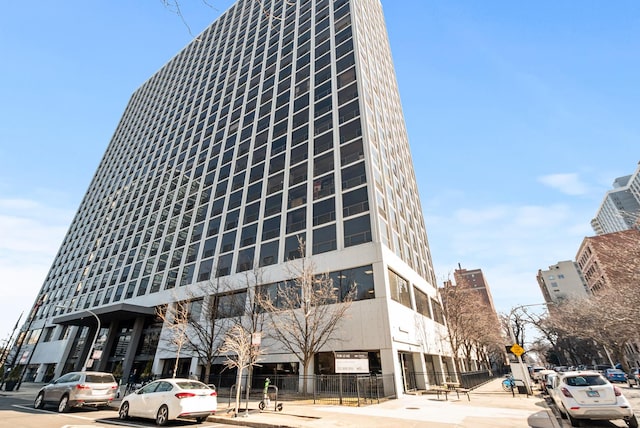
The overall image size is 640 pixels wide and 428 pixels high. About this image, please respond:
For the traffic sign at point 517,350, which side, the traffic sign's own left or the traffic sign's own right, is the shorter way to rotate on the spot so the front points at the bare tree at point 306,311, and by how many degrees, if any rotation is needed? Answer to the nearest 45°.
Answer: approximately 45° to the traffic sign's own right

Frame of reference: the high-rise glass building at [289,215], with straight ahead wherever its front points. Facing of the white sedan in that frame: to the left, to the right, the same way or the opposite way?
to the right

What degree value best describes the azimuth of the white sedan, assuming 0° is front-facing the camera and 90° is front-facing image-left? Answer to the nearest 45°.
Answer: approximately 135°

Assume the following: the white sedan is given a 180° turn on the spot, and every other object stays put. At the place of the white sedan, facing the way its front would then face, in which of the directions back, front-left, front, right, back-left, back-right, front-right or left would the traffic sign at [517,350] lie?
front-left

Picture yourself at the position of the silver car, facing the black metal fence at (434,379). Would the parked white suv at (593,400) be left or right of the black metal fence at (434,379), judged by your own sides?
right

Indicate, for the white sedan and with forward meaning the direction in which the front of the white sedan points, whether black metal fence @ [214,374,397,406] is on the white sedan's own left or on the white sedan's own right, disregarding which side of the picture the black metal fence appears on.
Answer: on the white sedan's own right

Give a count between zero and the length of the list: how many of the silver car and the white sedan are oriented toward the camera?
0

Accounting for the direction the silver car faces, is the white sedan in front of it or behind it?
behind

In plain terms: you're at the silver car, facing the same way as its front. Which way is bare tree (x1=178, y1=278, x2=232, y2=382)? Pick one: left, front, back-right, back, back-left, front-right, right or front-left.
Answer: right

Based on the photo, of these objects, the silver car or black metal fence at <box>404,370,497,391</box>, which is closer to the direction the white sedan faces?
the silver car

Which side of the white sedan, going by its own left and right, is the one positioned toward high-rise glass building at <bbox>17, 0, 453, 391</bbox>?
right

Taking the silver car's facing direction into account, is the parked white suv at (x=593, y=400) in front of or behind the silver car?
behind

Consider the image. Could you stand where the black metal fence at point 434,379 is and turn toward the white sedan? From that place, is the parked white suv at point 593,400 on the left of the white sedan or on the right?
left

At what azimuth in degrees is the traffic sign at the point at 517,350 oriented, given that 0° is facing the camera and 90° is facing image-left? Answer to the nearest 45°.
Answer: approximately 0°
